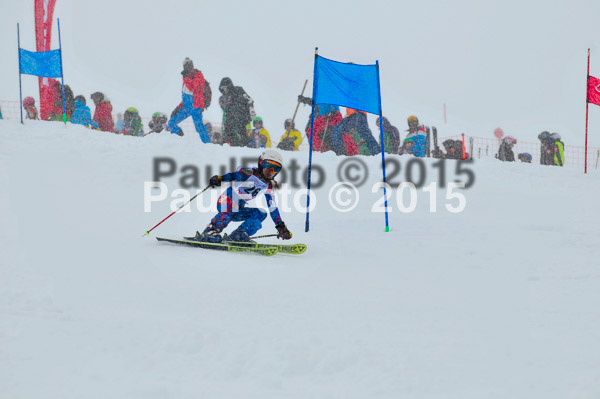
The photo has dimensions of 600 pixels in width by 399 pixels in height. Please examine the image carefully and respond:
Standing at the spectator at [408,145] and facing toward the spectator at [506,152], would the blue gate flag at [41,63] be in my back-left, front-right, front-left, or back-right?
back-left

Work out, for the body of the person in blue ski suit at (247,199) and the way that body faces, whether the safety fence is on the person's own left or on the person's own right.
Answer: on the person's own left

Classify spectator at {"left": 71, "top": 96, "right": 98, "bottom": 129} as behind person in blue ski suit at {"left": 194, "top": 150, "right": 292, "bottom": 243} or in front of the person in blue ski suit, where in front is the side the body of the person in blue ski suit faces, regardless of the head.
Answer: behind

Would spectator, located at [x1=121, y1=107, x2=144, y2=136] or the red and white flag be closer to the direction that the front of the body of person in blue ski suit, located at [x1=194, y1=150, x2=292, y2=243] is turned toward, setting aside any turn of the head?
the red and white flag

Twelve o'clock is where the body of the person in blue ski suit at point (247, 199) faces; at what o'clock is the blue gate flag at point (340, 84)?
The blue gate flag is roughly at 9 o'clock from the person in blue ski suit.

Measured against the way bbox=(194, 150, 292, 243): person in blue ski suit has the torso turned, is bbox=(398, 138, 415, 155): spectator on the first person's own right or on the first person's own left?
on the first person's own left
